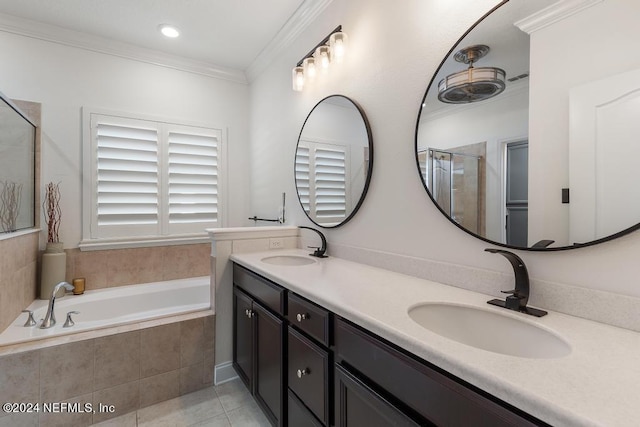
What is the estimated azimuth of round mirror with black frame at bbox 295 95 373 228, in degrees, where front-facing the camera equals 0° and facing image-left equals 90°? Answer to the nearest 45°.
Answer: approximately 45°

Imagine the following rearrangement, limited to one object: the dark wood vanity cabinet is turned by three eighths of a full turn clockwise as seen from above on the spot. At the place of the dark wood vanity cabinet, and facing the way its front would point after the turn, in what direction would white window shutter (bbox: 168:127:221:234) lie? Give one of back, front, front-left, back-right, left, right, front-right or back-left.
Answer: front-left

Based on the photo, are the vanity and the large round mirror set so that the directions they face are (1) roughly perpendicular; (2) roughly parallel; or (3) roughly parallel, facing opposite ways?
roughly parallel

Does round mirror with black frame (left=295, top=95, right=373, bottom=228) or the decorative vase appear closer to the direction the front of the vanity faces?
the decorative vase

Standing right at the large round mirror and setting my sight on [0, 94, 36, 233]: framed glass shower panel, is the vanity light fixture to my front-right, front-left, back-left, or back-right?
front-right

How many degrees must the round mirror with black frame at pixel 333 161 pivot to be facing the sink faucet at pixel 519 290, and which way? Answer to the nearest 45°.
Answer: approximately 90° to its left

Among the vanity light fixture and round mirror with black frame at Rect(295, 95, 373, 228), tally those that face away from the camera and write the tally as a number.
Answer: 0

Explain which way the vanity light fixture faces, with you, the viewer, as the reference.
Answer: facing the viewer and to the left of the viewer

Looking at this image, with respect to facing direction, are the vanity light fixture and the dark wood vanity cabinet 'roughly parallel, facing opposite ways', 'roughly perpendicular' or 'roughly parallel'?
roughly parallel

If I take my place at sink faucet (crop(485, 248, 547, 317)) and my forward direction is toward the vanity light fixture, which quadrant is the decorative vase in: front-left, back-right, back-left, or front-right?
front-left

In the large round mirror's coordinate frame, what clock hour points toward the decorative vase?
The decorative vase is roughly at 1 o'clock from the large round mirror.
